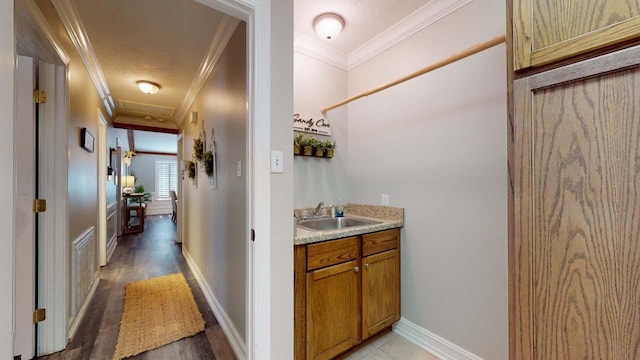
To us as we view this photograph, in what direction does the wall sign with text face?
facing the viewer and to the right of the viewer

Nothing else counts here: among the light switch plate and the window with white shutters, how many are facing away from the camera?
0

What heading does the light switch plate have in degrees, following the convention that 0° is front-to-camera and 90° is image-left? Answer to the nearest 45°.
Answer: approximately 315°

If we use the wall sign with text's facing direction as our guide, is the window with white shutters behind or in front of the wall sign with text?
behind

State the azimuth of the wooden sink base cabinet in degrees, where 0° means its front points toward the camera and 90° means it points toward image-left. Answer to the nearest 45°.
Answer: approximately 315°

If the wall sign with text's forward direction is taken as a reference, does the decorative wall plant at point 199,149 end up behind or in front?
behind

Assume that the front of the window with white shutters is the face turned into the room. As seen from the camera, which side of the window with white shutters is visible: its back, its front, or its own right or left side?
front

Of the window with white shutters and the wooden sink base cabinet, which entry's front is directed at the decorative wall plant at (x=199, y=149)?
the window with white shutters
